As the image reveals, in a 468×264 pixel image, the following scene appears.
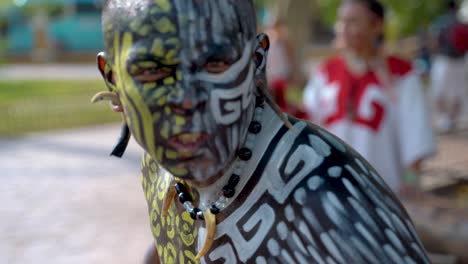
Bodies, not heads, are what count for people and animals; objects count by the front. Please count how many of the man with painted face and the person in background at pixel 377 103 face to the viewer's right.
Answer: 0

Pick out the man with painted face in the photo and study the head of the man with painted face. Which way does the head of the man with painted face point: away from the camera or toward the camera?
toward the camera

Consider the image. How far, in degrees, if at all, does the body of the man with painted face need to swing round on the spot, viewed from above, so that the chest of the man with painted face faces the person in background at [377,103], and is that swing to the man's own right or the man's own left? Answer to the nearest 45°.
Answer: approximately 135° to the man's own right

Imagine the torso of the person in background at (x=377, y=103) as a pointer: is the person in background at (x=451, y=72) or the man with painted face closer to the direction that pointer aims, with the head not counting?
the man with painted face

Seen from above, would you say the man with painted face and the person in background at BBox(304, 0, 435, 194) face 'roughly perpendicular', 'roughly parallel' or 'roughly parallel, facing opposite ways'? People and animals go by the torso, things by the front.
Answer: roughly parallel

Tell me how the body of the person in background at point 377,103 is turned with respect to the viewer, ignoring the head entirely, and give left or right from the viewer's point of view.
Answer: facing the viewer and to the left of the viewer
